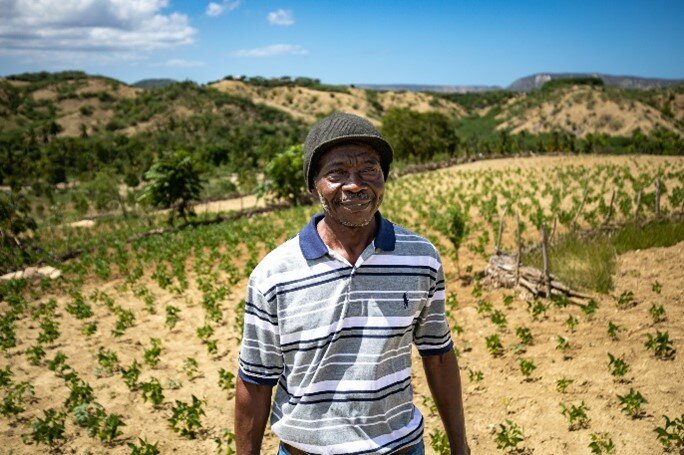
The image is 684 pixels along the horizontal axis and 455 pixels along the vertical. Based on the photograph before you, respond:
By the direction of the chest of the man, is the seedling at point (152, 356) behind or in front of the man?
behind

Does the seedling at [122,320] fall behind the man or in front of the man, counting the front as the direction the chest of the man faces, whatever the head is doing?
behind

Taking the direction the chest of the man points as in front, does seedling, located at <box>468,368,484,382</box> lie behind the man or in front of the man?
behind

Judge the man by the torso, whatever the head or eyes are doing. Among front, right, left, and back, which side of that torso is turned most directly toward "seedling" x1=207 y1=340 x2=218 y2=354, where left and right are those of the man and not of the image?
back

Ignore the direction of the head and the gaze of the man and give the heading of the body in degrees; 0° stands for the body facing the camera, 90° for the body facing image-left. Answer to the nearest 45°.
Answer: approximately 0°

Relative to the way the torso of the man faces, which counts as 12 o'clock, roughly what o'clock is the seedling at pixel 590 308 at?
The seedling is roughly at 7 o'clock from the man.

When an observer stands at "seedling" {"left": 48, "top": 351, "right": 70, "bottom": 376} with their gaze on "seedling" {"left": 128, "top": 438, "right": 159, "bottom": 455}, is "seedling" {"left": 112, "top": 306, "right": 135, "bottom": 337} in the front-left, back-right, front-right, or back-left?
back-left

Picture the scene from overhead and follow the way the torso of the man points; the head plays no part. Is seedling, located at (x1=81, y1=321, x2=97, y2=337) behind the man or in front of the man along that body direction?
behind

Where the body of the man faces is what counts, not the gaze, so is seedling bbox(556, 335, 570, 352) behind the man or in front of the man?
behind

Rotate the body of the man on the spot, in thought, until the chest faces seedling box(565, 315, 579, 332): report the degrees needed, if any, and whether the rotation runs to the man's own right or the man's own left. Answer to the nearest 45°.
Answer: approximately 135° to the man's own left
